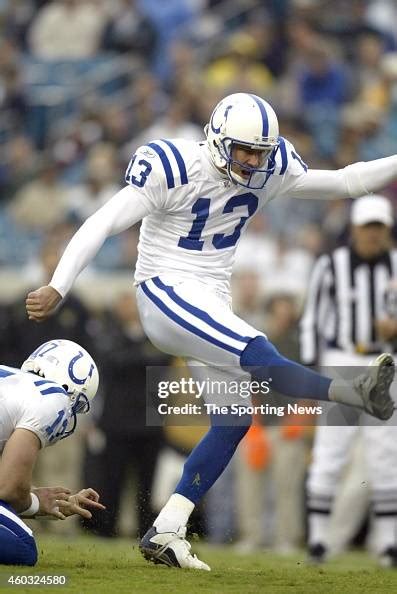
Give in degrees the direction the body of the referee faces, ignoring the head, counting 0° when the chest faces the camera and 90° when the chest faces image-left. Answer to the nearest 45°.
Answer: approximately 0°

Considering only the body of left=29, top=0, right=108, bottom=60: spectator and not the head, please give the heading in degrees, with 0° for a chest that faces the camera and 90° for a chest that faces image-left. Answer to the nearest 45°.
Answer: approximately 0°
